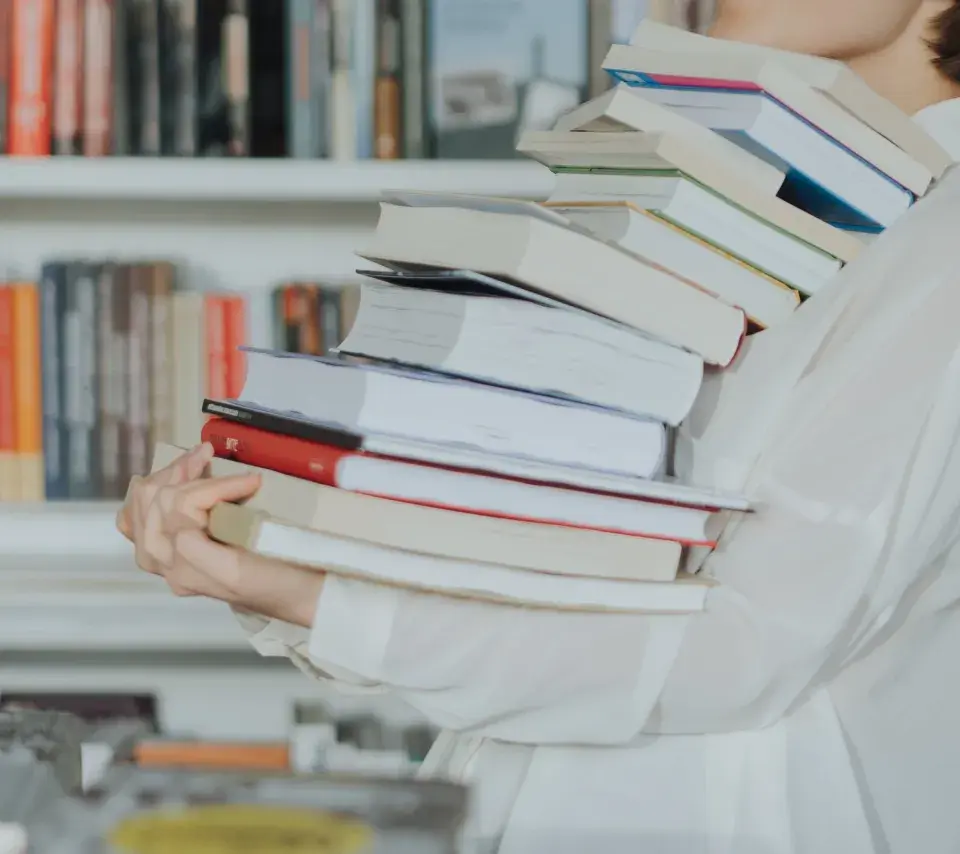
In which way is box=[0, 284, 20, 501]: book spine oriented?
toward the camera

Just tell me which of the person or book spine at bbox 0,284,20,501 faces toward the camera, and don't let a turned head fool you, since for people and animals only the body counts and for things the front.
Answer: the book spine

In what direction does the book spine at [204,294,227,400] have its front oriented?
toward the camera

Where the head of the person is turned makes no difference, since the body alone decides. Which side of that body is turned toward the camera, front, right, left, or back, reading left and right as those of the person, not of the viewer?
left

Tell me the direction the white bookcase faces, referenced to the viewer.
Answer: facing the viewer

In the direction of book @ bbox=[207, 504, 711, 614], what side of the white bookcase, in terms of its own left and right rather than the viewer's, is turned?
front

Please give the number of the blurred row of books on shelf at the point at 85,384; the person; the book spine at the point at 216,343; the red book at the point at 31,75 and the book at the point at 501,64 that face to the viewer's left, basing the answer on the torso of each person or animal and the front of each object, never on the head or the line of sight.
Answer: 1

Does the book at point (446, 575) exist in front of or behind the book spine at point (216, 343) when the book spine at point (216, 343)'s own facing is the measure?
in front

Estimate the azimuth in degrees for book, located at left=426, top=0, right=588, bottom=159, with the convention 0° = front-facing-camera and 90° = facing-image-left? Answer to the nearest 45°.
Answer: approximately 0°

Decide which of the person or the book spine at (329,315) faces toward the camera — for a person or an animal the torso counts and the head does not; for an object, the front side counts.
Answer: the book spine
